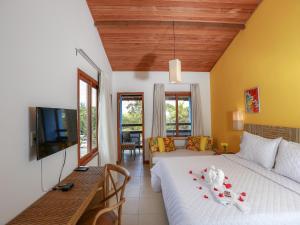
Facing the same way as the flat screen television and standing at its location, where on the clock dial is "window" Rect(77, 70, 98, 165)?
The window is roughly at 8 o'clock from the flat screen television.

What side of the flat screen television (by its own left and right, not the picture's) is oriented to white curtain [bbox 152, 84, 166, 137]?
left

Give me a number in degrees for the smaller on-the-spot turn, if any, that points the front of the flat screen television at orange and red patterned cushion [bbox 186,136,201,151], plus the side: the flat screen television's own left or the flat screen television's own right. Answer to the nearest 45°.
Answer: approximately 90° to the flat screen television's own left

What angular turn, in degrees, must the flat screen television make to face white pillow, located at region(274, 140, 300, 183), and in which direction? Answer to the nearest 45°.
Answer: approximately 45° to its left

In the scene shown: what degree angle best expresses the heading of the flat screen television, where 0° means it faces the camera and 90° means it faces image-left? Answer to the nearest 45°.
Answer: approximately 315°

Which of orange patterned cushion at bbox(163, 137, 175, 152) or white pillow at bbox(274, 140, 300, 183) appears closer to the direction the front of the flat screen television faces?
the white pillow

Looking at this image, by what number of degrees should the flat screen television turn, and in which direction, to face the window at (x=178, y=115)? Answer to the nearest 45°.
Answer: approximately 90° to its left

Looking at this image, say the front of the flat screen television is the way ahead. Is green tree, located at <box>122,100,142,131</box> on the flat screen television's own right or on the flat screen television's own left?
on the flat screen television's own left

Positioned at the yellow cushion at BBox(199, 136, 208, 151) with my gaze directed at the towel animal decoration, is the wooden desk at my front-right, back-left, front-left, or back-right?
front-right

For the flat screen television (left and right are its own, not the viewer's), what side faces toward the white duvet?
front

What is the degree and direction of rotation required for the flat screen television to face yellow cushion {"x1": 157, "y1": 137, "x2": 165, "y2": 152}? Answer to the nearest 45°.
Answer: approximately 90° to its left
